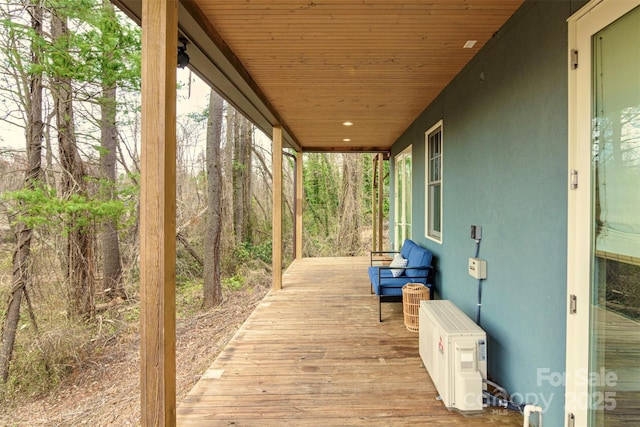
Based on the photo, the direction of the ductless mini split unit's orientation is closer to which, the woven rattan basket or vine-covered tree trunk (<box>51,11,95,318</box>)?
the vine-covered tree trunk

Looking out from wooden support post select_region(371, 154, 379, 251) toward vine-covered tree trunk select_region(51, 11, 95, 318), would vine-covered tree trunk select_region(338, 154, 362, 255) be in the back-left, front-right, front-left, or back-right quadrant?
back-right

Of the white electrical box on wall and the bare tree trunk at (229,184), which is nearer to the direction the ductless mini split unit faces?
the bare tree trunk

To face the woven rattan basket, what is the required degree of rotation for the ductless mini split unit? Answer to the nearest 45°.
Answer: approximately 90° to its right

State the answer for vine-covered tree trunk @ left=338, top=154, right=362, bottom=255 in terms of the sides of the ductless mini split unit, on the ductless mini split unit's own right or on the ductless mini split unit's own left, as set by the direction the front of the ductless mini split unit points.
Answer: on the ductless mini split unit's own right

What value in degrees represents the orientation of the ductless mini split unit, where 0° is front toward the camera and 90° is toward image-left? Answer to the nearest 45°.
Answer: approximately 90°

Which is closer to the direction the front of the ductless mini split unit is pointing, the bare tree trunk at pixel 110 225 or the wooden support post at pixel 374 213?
the bare tree trunk

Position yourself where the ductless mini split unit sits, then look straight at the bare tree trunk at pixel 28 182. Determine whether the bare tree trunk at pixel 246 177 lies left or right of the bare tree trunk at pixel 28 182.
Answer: right

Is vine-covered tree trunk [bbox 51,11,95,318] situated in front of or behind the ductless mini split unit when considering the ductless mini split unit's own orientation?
in front

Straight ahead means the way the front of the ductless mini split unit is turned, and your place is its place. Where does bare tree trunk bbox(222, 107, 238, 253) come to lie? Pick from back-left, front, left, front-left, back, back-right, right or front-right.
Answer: front-right
